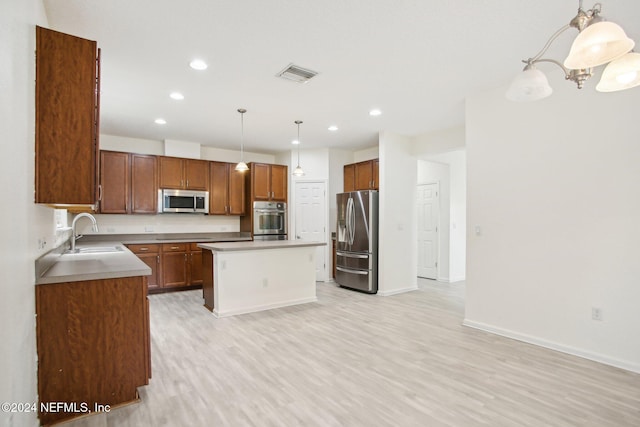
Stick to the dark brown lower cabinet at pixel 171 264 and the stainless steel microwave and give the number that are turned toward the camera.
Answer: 2

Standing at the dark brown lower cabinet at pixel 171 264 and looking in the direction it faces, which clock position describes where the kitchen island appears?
The kitchen island is roughly at 11 o'clock from the dark brown lower cabinet.

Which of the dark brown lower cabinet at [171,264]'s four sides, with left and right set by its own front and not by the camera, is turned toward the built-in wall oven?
left

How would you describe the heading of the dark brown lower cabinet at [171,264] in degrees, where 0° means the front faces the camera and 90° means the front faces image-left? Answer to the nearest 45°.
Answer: approximately 0°

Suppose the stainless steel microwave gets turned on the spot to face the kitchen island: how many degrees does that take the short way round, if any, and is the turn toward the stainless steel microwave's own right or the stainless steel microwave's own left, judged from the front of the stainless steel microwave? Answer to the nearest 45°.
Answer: approximately 45° to the stainless steel microwave's own left

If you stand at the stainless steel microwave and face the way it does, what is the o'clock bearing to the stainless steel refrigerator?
The stainless steel refrigerator is roughly at 10 o'clock from the stainless steel microwave.

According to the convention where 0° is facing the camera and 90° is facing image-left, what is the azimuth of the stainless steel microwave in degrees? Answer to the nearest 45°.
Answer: approximately 0°

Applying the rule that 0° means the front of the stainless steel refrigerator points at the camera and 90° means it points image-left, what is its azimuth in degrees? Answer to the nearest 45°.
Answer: approximately 45°

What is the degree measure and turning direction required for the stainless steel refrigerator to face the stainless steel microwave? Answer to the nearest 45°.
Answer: approximately 45° to its right
